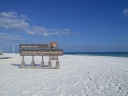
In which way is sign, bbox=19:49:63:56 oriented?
toward the camera
